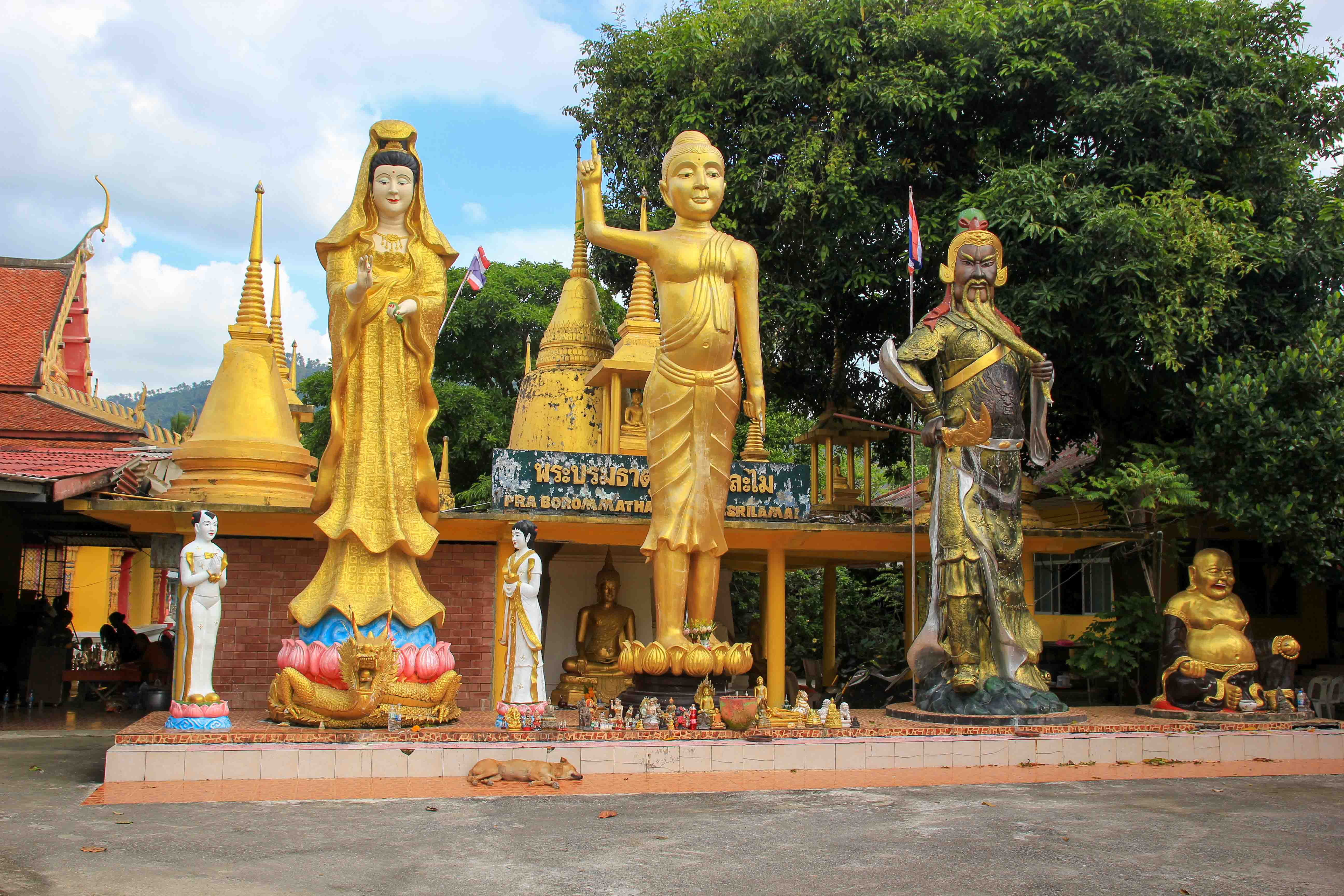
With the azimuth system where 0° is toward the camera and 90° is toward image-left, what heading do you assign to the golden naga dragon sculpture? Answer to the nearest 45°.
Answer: approximately 0°

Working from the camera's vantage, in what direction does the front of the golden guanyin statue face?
facing the viewer

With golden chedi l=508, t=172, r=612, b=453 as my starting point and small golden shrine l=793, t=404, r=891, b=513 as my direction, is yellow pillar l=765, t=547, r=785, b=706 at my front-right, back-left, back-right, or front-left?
front-right

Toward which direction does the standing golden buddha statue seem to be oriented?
toward the camera

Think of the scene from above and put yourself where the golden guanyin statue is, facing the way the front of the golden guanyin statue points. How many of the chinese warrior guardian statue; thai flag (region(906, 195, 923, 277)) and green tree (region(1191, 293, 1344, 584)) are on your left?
3

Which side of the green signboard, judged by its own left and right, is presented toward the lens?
front

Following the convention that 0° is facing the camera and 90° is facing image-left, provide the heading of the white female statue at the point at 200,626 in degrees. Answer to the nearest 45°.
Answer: approximately 315°

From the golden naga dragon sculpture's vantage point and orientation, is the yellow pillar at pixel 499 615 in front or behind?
behind

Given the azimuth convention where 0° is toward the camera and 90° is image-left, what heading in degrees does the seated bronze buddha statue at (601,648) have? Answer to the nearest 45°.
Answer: approximately 0°

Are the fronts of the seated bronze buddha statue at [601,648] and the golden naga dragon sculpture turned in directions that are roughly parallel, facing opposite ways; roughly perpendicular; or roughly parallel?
roughly parallel

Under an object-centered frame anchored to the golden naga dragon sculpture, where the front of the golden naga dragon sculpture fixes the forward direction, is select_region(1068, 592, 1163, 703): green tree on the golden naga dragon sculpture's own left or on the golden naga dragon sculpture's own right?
on the golden naga dragon sculpture's own left

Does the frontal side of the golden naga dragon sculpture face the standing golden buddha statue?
no

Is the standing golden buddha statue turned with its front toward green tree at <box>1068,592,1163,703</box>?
no

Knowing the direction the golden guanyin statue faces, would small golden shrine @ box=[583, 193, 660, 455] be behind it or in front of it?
behind

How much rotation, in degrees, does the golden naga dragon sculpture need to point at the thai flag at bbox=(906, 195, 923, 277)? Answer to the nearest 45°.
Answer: approximately 90° to its left

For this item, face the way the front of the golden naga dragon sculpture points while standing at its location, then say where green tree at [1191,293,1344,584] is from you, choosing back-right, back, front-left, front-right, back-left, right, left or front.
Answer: left
